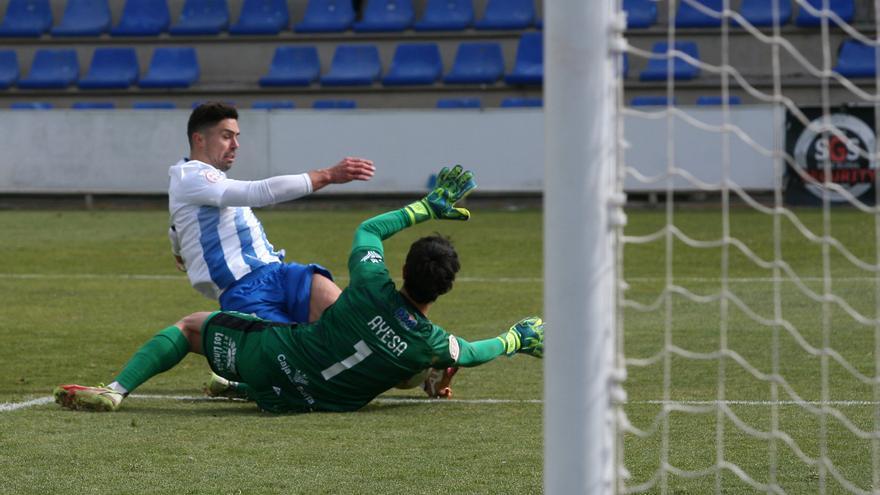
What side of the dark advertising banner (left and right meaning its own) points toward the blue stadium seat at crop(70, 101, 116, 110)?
right

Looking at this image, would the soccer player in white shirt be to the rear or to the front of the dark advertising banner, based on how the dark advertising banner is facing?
to the front

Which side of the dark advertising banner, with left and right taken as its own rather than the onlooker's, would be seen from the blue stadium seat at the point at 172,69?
right

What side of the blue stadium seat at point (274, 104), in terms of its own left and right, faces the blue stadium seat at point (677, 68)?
left

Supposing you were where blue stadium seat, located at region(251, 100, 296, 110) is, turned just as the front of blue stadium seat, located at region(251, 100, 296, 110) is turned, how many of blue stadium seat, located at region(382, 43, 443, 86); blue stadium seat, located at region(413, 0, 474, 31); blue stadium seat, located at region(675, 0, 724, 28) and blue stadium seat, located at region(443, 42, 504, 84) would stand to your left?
4

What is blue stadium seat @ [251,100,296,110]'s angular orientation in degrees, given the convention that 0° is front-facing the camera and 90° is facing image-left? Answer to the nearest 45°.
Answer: approximately 0°

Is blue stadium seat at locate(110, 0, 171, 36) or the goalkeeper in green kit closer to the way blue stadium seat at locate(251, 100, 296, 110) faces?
the goalkeeper in green kit

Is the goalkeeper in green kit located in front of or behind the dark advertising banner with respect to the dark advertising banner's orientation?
in front

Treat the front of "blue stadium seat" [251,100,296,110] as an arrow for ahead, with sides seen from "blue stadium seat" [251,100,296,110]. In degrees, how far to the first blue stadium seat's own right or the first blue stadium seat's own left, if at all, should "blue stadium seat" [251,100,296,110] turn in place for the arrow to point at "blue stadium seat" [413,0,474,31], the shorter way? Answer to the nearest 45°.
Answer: approximately 90° to the first blue stadium seat's own left

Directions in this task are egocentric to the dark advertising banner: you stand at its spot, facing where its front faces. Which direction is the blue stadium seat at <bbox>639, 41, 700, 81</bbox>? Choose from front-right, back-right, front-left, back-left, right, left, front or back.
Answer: back-right
